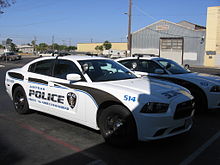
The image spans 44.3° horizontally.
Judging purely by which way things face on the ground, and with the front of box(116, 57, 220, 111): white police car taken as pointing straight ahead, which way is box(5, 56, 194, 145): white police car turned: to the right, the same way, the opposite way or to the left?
the same way

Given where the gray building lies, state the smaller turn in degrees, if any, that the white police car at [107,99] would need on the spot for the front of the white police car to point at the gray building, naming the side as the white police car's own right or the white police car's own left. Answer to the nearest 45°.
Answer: approximately 135° to the white police car's own left

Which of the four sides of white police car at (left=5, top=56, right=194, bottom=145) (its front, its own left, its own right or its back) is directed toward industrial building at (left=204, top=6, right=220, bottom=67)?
left

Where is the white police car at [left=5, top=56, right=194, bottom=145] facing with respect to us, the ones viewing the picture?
facing the viewer and to the right of the viewer

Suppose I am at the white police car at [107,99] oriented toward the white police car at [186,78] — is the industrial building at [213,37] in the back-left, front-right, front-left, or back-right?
front-left

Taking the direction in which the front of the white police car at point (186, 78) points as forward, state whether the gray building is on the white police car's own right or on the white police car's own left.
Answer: on the white police car's own left

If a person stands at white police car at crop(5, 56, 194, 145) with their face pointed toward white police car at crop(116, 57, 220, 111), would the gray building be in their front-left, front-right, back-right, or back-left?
front-left

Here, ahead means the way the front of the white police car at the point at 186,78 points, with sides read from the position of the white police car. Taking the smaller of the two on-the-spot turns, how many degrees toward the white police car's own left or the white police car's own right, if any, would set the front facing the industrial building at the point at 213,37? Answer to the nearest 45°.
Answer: approximately 135° to the white police car's own left

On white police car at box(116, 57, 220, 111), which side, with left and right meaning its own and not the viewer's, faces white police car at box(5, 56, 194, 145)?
right

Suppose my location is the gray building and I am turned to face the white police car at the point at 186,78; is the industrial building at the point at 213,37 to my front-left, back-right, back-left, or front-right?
front-left

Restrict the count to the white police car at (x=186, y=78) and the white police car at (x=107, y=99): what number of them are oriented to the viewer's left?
0
